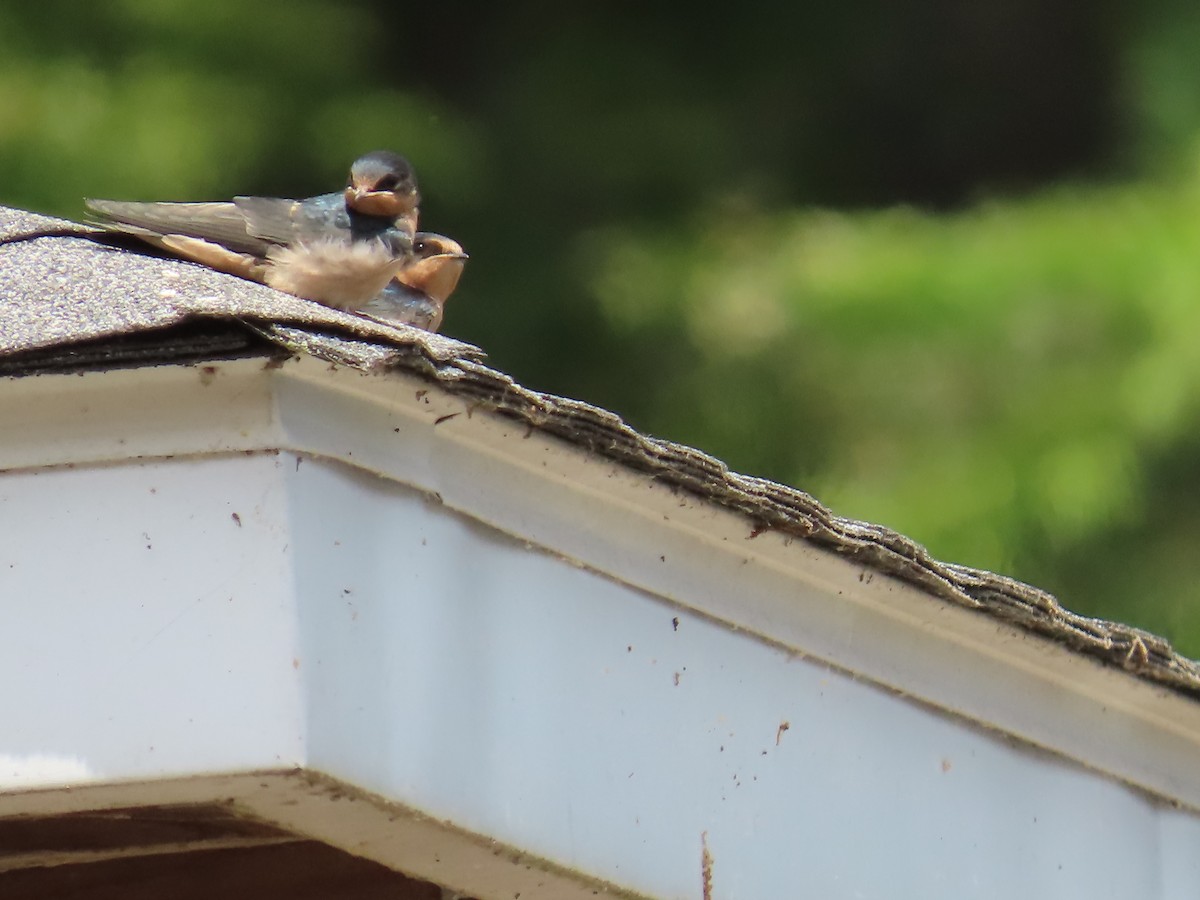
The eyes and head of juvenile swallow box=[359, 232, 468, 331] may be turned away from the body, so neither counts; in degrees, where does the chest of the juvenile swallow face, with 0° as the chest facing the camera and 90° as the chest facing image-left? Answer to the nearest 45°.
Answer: approximately 270°

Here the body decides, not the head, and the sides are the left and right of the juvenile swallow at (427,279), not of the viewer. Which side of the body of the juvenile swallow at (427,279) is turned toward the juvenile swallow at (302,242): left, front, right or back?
right
